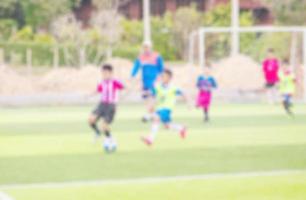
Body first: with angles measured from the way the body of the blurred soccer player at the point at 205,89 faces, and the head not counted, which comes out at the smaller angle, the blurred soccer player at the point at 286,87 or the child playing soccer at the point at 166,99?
the child playing soccer

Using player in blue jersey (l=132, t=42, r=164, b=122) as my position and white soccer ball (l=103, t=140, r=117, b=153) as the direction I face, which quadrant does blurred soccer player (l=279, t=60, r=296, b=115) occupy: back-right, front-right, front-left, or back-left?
back-left

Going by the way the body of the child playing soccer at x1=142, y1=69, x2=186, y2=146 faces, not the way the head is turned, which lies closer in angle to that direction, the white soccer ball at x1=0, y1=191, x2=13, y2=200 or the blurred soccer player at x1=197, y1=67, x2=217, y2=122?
the white soccer ball

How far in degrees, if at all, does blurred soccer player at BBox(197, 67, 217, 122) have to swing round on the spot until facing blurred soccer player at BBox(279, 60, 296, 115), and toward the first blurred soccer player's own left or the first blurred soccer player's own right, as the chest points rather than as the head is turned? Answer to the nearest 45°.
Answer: approximately 135° to the first blurred soccer player's own left

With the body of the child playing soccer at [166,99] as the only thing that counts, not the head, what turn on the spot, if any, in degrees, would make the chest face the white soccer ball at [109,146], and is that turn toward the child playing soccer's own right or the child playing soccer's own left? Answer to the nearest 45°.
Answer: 0° — they already face it

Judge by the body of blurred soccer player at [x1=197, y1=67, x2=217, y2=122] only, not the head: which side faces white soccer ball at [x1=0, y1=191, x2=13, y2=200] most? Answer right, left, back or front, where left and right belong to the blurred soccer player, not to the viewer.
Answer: front

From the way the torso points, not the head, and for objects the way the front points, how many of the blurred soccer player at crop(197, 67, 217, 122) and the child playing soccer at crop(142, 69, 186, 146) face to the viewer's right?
0

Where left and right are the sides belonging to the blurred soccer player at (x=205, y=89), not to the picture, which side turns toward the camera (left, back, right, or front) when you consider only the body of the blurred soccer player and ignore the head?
front

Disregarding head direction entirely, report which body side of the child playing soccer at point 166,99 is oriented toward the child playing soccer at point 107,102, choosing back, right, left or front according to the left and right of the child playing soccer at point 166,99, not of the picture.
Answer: front

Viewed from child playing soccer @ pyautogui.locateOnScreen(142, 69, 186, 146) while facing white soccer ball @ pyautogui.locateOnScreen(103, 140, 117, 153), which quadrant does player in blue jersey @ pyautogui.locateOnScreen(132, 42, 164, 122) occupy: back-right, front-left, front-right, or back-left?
back-right

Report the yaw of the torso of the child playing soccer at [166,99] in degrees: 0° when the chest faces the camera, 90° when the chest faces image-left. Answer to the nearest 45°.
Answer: approximately 45°
